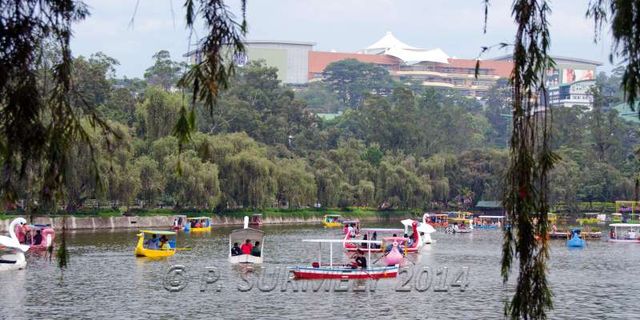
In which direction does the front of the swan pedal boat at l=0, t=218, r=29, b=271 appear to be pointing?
to the viewer's right

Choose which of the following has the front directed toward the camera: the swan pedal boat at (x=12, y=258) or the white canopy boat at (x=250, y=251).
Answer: the white canopy boat

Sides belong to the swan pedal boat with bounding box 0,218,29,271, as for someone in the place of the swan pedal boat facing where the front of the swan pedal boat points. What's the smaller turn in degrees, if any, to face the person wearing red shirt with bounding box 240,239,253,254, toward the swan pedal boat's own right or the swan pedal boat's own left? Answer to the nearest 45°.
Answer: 0° — it already faces them

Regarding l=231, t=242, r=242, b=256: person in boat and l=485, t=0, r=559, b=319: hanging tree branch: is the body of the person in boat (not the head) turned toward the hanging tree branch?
no

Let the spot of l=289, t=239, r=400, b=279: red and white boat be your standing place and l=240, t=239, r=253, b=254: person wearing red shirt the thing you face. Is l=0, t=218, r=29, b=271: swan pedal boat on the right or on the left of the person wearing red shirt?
left

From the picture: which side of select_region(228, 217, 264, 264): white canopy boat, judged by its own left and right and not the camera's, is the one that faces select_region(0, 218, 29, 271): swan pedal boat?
right

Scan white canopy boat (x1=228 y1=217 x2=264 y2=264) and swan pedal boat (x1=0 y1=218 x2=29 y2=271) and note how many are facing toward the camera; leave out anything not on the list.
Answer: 1

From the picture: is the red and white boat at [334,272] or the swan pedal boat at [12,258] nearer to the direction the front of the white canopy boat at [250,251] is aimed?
the red and white boat
